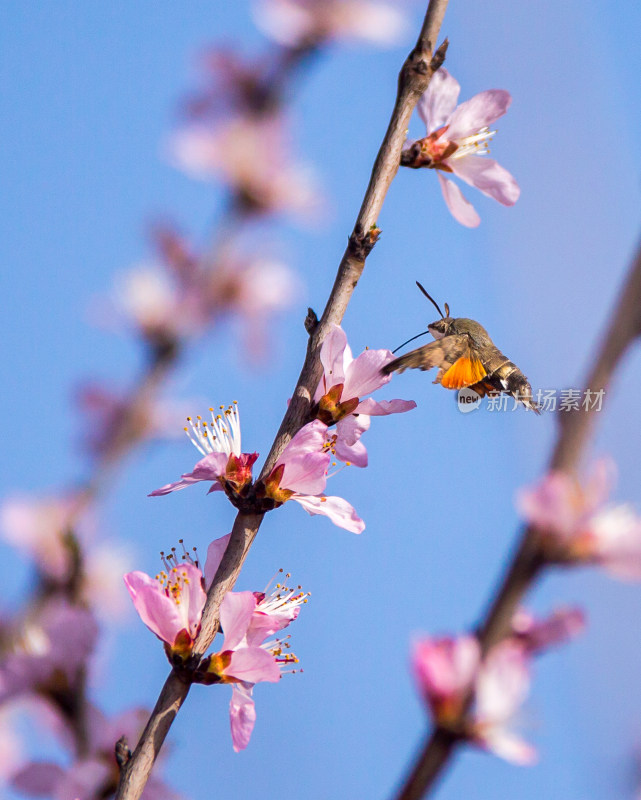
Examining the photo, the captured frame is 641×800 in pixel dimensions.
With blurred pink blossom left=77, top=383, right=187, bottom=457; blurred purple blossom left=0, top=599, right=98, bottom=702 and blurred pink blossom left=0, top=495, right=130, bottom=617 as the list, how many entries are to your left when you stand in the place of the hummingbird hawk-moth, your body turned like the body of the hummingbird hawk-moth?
0

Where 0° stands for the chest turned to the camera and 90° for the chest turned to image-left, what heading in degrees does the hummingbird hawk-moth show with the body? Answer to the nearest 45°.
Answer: approximately 90°
